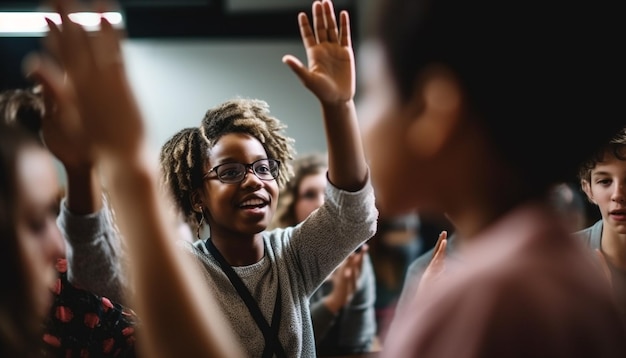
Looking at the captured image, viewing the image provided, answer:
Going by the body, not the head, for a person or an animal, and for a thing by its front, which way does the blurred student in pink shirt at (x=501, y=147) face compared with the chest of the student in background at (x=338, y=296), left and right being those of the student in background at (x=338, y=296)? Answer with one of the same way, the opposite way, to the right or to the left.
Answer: the opposite way

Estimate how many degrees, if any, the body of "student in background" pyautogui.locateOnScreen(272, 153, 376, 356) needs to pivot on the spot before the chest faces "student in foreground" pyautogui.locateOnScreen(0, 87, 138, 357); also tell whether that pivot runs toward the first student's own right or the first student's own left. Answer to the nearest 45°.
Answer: approximately 45° to the first student's own right

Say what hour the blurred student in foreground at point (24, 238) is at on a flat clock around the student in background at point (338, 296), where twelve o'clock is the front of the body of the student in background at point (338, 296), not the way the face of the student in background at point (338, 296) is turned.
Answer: the blurred student in foreground at point (24, 238) is roughly at 2 o'clock from the student in background at point (338, 296).

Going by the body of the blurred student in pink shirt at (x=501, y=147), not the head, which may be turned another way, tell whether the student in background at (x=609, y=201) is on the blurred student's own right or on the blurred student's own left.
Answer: on the blurred student's own right

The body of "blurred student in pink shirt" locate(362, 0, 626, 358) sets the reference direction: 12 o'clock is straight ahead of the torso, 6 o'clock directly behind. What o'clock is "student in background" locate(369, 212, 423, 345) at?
"student in background" locate(369, 212, 423, 345) is roughly at 1 o'clock from "blurred student in pink shirt" locate(362, 0, 626, 358).

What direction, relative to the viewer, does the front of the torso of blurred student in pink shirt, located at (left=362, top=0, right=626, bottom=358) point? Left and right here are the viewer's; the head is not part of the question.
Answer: facing away from the viewer and to the left of the viewer

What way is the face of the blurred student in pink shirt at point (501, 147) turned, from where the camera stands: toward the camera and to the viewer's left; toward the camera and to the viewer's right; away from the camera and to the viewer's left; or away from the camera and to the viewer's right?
away from the camera and to the viewer's left
